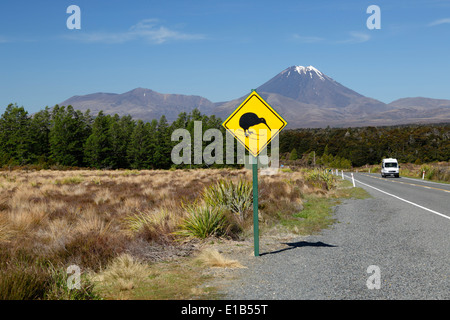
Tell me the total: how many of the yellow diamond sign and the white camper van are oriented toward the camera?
2

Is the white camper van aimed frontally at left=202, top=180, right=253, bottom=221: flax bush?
yes

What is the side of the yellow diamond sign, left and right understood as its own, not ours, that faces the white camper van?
back

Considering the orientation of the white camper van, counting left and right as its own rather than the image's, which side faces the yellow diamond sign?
front

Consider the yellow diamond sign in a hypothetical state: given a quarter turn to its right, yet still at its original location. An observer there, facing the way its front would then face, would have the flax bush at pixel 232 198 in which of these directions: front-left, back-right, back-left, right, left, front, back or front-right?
right

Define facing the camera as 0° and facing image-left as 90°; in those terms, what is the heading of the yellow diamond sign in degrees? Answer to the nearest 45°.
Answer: approximately 0°
